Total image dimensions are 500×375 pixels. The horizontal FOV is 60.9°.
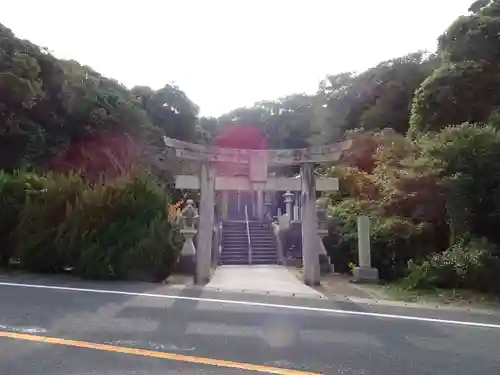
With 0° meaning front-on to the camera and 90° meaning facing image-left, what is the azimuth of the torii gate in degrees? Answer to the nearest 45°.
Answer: approximately 0°

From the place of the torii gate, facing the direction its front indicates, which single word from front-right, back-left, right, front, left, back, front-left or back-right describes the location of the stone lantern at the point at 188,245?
back-right

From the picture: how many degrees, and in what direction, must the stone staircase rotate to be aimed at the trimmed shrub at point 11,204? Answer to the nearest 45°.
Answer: approximately 45° to its right

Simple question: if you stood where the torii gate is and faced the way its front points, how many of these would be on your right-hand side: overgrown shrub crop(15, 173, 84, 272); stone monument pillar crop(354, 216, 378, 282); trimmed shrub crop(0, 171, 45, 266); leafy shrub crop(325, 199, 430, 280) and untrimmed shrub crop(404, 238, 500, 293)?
2

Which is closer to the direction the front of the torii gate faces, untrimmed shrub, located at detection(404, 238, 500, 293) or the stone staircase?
the untrimmed shrub

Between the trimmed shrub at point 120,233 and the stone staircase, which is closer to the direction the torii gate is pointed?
the trimmed shrub

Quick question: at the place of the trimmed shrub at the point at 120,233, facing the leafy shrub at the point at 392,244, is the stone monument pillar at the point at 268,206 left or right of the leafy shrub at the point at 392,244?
left

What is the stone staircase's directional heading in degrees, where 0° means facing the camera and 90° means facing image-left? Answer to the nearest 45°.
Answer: approximately 0°

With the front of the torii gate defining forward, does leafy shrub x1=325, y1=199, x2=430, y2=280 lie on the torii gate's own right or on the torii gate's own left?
on the torii gate's own left

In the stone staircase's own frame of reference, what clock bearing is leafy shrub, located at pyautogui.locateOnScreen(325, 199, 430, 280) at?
The leafy shrub is roughly at 11 o'clock from the stone staircase.

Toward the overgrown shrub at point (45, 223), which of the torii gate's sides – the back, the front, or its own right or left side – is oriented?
right
